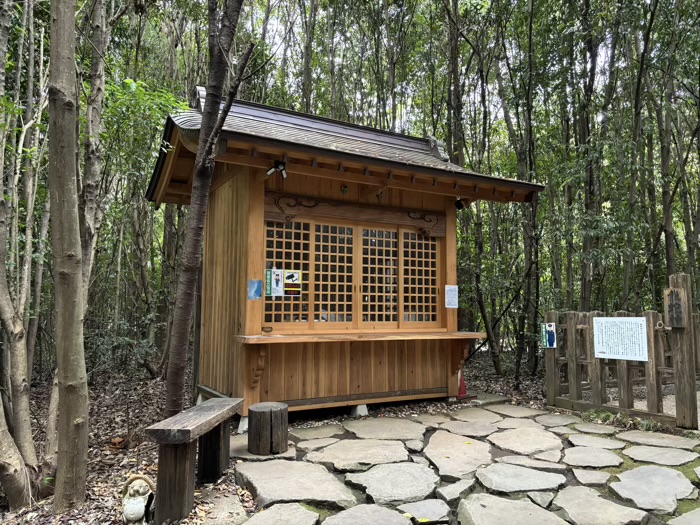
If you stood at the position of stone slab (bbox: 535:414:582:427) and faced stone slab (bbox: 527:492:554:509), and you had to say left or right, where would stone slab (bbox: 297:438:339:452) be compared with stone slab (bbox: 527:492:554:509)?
right

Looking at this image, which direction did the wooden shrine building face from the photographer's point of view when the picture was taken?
facing the viewer and to the right of the viewer

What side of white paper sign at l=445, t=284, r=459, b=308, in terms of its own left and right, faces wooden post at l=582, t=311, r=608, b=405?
left

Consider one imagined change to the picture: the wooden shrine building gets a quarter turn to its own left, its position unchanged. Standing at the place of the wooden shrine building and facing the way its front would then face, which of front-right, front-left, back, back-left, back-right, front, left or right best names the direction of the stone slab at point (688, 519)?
right

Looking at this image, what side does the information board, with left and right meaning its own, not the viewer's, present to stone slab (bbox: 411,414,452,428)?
right

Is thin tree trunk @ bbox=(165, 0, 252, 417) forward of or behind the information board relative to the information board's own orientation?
forward

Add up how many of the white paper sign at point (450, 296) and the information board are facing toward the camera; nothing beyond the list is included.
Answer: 2

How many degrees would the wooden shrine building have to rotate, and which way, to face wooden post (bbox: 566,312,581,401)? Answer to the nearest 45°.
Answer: approximately 45° to its left

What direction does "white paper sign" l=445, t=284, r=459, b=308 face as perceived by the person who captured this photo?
facing the viewer

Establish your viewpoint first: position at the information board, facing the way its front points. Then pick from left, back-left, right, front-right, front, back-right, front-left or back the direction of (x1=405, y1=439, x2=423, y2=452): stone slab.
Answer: front-right

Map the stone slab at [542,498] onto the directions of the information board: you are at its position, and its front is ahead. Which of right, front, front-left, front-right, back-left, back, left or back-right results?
front

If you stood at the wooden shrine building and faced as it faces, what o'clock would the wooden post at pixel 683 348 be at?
The wooden post is roughly at 11 o'clock from the wooden shrine building.

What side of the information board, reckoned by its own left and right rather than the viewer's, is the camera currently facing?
front

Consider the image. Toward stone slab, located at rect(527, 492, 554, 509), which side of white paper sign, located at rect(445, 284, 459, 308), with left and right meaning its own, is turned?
front

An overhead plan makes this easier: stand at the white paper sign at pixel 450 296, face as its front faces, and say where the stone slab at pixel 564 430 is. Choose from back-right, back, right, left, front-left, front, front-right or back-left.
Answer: front-left

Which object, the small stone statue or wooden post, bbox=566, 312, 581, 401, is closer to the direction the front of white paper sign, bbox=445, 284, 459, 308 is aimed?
the small stone statue
